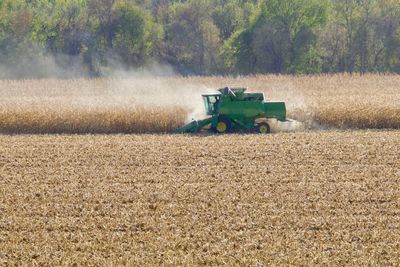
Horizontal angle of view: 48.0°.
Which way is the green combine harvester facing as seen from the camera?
to the viewer's left
